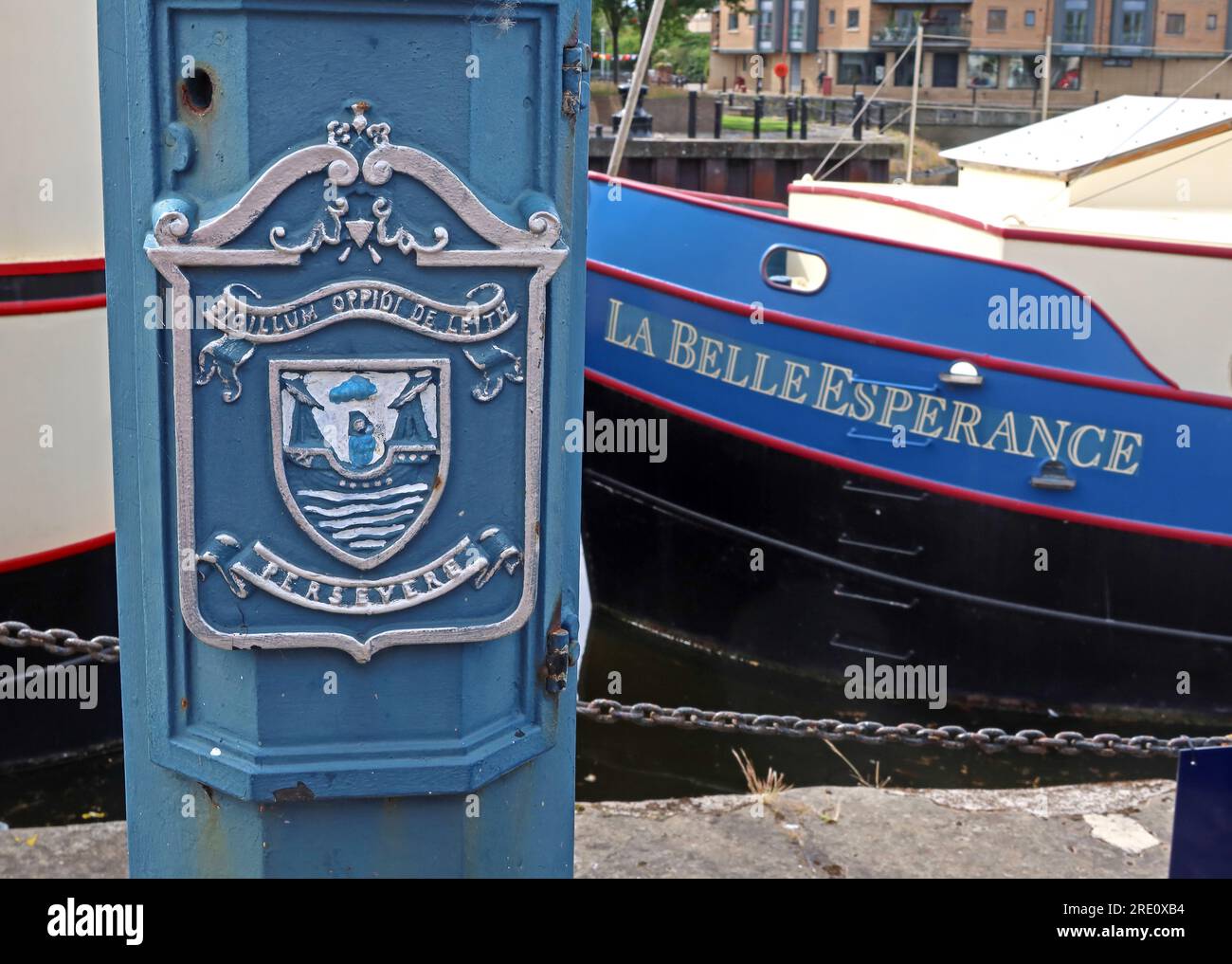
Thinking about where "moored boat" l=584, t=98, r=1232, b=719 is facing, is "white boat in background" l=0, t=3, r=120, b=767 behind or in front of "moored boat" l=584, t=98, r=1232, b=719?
in front

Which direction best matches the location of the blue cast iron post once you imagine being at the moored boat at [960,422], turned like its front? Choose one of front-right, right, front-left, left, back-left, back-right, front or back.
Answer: left

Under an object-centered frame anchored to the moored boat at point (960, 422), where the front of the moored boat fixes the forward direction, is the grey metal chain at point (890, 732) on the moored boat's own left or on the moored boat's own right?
on the moored boat's own left

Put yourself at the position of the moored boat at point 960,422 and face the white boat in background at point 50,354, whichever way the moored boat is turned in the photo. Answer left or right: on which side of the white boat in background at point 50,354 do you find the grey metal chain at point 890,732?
left

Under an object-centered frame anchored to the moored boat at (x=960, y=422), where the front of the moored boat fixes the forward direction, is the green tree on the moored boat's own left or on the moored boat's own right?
on the moored boat's own right

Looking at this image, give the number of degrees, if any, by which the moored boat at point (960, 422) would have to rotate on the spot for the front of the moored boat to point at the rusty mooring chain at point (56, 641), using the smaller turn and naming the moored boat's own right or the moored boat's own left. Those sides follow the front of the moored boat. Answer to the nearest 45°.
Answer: approximately 45° to the moored boat's own left

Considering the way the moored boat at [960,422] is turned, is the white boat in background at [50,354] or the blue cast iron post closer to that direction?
the white boat in background

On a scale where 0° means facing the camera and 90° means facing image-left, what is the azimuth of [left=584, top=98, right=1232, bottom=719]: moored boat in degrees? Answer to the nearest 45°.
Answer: approximately 90°
